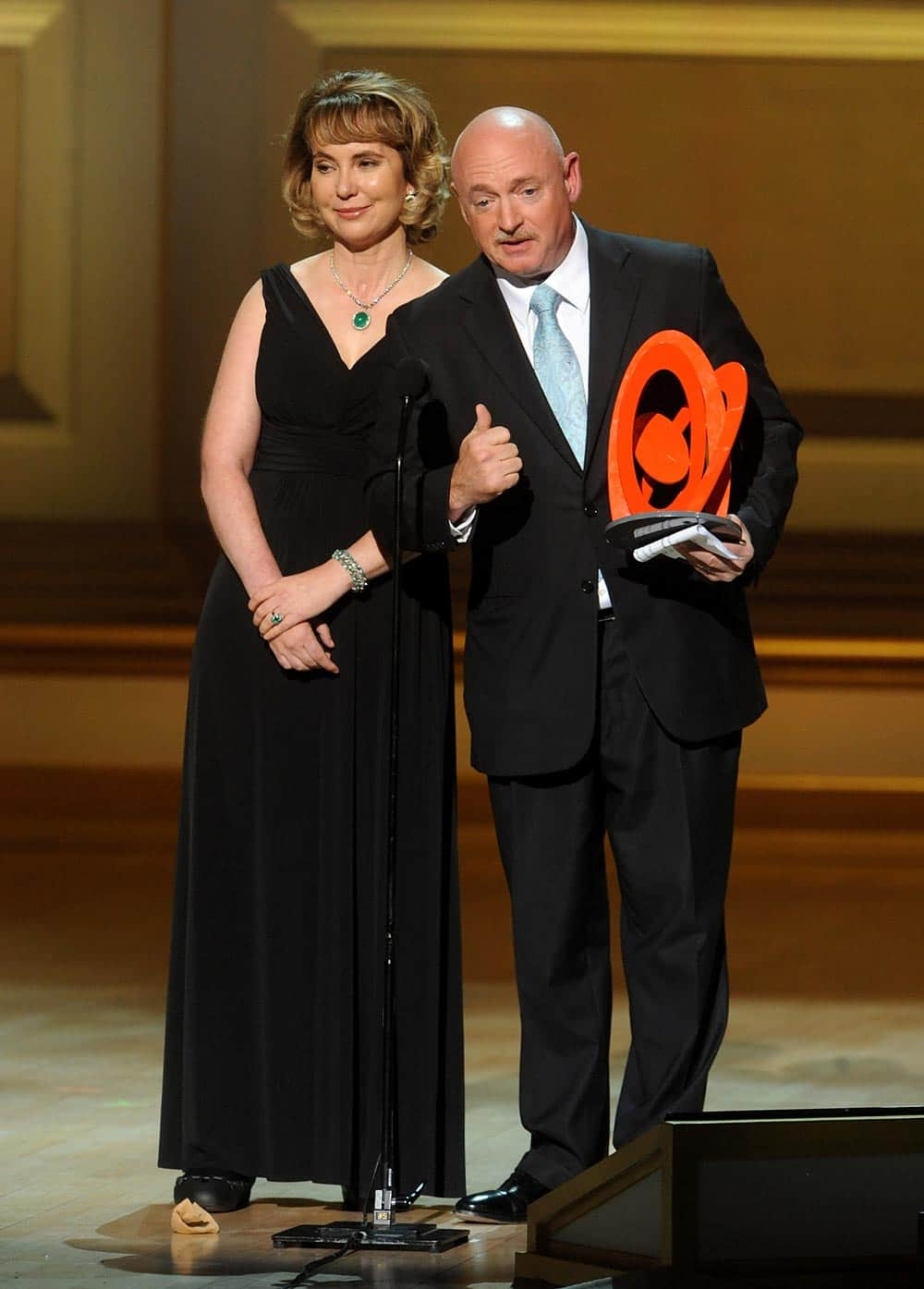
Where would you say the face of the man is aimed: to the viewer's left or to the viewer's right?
to the viewer's left

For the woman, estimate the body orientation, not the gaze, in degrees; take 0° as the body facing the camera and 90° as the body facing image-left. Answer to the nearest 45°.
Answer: approximately 0°

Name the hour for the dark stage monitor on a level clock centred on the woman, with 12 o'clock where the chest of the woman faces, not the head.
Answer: The dark stage monitor is roughly at 11 o'clock from the woman.
